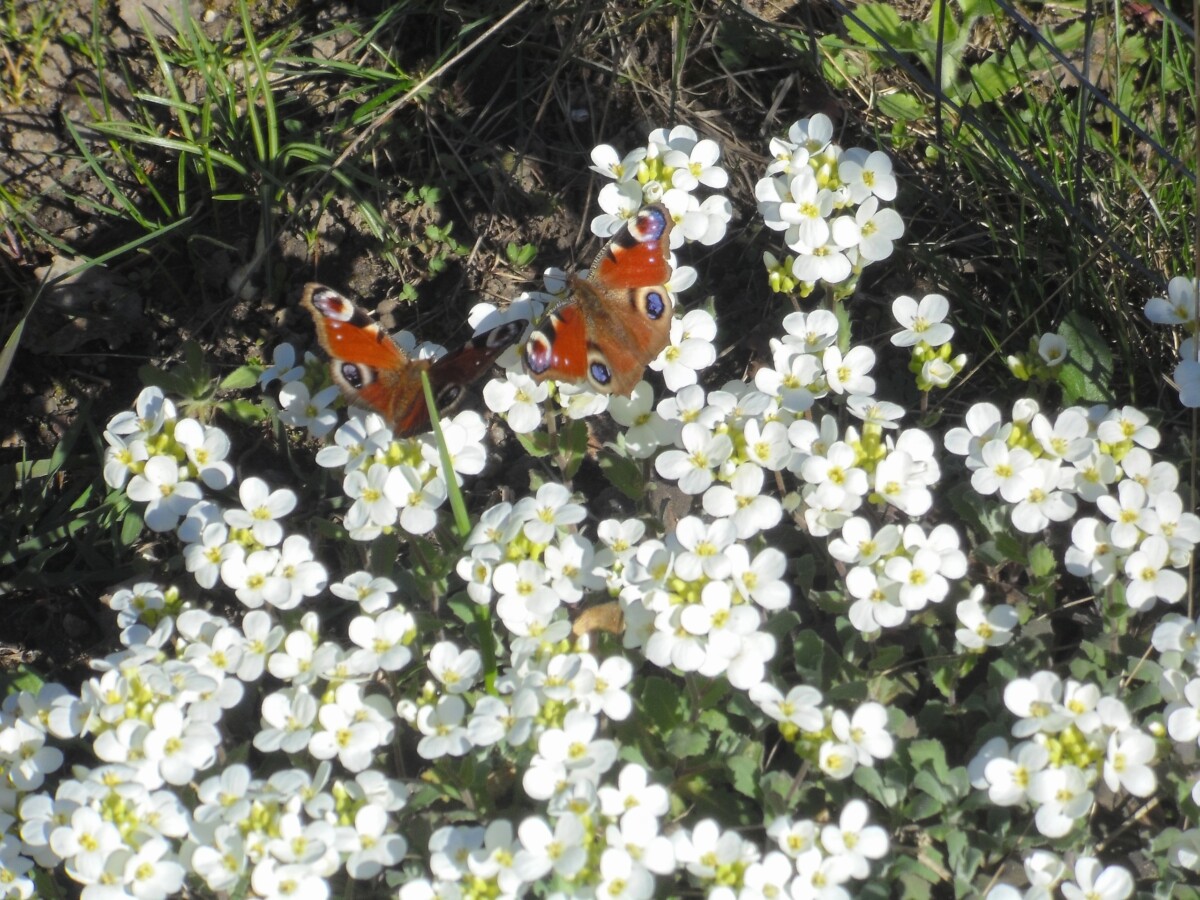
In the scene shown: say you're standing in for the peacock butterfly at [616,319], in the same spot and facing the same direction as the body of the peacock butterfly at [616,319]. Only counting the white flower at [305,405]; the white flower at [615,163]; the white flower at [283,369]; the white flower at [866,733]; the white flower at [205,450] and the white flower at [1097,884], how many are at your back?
2

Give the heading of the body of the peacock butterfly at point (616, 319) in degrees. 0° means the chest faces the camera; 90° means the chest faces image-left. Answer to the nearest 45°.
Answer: approximately 135°

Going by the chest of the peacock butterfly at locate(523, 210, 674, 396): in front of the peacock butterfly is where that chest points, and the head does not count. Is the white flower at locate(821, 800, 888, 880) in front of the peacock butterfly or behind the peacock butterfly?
behind

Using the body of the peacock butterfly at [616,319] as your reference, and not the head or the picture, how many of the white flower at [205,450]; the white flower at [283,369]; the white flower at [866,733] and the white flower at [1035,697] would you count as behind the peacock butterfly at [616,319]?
2

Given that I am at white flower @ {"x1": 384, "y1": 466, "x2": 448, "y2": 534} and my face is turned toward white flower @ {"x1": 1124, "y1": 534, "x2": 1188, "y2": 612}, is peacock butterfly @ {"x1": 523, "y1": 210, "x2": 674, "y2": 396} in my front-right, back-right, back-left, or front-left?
front-left

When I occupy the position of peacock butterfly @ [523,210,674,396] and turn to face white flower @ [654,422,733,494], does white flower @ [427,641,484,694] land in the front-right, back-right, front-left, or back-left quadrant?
front-right

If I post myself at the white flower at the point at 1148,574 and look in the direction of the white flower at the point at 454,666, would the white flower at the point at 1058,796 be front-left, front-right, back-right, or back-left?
front-left

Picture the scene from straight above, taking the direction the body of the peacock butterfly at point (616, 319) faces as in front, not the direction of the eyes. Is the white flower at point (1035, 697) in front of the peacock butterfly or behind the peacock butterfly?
behind
